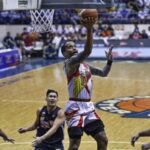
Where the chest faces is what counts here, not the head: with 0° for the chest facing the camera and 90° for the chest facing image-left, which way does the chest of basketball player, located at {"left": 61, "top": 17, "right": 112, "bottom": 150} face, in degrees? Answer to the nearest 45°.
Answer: approximately 315°

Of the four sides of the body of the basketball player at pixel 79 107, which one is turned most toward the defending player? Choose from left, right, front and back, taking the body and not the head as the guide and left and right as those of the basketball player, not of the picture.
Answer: right

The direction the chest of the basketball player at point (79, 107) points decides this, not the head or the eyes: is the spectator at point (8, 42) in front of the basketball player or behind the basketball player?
behind

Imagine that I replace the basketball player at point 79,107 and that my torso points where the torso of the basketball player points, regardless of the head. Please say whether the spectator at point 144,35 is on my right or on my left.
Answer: on my left
